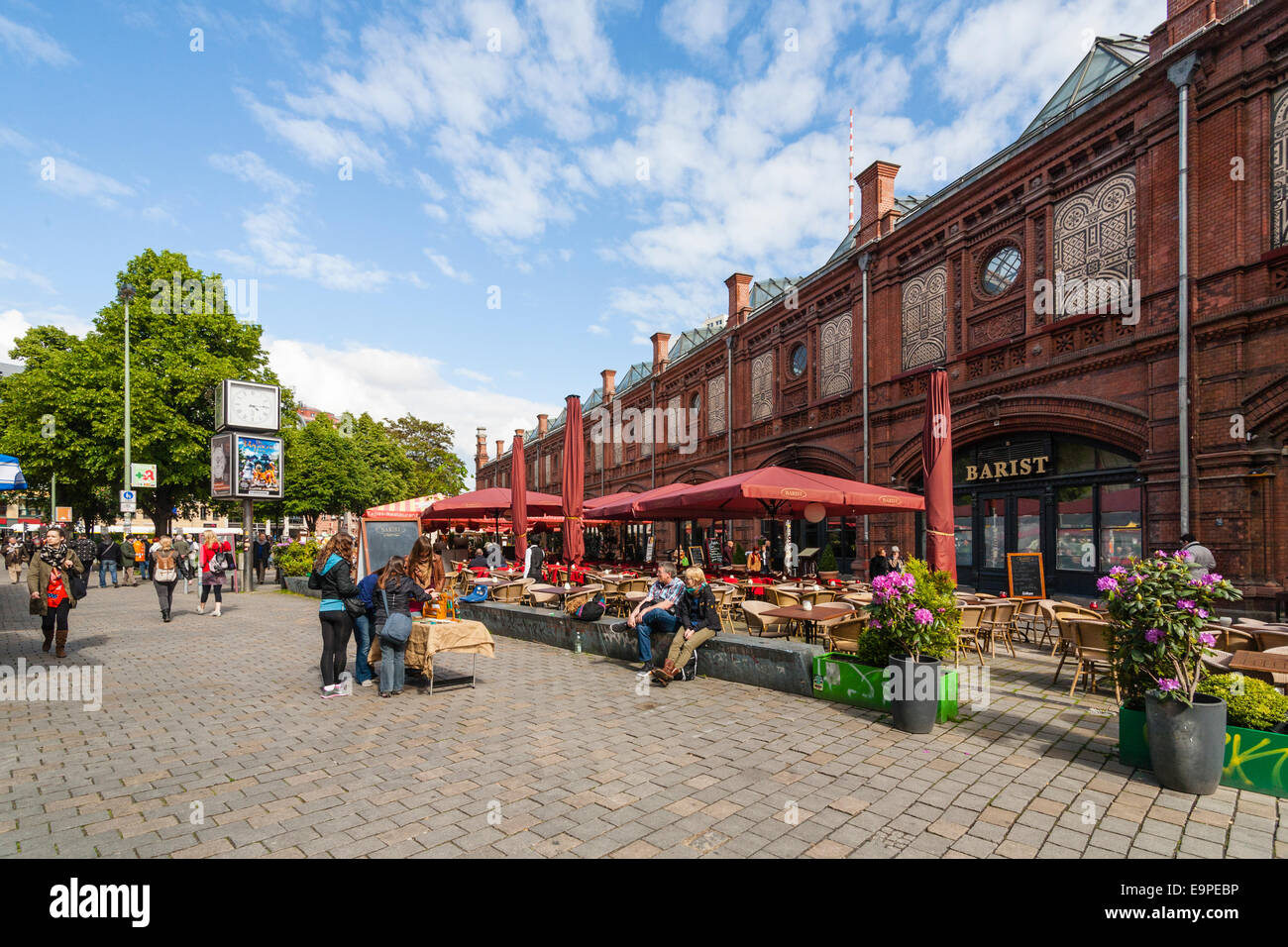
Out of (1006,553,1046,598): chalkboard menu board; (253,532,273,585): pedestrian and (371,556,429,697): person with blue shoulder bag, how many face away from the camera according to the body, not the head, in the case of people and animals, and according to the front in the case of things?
1

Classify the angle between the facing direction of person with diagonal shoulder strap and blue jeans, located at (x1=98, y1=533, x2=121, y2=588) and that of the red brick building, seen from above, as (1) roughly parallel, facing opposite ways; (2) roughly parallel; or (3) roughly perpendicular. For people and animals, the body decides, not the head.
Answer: roughly perpendicular

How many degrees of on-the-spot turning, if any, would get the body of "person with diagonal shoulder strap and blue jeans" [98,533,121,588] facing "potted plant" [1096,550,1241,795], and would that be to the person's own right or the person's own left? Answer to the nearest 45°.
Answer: approximately 180°

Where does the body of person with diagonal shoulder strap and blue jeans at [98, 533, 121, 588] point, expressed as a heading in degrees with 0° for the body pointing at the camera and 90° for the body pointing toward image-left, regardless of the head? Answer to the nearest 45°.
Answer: approximately 180°

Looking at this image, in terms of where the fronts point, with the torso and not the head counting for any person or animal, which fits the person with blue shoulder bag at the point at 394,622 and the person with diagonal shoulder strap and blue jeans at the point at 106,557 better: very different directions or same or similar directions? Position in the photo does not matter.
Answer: same or similar directions

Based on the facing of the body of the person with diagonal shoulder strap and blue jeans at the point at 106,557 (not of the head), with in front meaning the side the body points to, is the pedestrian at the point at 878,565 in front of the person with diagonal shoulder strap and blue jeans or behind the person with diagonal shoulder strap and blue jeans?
behind

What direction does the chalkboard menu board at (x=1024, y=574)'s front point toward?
toward the camera

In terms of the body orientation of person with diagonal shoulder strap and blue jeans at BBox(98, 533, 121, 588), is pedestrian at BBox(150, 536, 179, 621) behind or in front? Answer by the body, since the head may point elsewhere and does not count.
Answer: behind

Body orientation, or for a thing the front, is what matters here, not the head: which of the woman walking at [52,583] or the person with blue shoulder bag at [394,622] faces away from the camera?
the person with blue shoulder bag

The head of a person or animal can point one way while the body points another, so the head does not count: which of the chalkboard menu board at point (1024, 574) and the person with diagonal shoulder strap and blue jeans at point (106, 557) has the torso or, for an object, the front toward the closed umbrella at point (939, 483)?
the chalkboard menu board

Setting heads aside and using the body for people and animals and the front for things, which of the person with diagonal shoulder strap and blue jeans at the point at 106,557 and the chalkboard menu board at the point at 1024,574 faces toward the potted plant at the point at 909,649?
the chalkboard menu board

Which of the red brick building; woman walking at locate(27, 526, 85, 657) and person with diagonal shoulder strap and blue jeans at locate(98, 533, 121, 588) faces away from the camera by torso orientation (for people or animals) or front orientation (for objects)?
the person with diagonal shoulder strap and blue jeans

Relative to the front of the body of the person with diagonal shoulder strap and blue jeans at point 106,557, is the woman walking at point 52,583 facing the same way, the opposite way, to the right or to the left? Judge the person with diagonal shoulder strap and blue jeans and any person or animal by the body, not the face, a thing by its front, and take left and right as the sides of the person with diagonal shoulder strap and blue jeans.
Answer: the opposite way

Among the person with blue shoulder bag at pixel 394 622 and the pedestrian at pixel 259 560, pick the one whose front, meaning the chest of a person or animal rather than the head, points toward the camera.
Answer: the pedestrian
